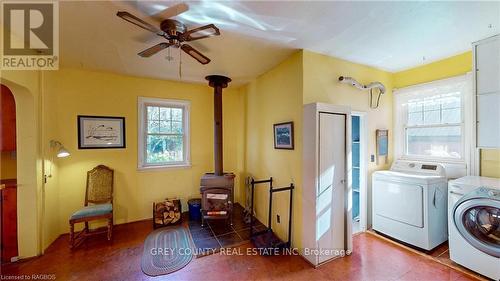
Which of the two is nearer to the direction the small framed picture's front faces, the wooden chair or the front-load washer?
the wooden chair

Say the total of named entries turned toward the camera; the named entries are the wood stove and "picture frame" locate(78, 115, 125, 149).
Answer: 2

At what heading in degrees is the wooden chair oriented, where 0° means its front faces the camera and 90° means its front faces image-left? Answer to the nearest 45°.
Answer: approximately 45°

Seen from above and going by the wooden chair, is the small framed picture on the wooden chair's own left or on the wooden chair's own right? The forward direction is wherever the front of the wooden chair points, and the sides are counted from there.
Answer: on the wooden chair's own left

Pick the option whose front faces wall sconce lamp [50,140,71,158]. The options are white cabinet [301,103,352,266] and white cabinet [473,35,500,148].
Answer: white cabinet [473,35,500,148]

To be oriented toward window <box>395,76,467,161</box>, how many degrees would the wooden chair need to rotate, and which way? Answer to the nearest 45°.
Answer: approximately 90° to its left

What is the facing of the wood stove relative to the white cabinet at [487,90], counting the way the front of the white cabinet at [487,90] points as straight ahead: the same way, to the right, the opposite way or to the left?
to the left

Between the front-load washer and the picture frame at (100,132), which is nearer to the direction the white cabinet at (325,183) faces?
the front-load washer

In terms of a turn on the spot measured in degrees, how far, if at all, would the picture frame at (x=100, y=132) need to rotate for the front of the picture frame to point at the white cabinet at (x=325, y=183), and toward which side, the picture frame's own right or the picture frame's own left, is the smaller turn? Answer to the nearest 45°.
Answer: approximately 45° to the picture frame's own left
